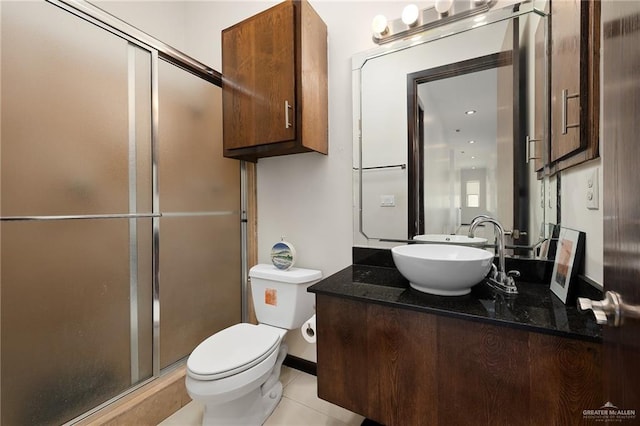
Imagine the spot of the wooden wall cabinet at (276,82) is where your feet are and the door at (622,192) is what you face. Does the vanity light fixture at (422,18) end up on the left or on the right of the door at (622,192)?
left

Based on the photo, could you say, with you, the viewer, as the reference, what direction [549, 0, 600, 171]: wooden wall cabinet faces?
facing to the left of the viewer

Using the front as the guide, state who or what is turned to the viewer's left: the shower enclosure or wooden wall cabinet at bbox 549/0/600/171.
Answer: the wooden wall cabinet

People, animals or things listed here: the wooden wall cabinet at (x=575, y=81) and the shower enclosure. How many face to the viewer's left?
1

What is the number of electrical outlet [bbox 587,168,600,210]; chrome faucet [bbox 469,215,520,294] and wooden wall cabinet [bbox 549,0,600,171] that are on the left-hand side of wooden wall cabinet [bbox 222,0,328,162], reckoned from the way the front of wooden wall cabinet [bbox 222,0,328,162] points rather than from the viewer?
3

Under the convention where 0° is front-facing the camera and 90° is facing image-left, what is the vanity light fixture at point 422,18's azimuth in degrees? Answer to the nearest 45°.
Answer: approximately 45°

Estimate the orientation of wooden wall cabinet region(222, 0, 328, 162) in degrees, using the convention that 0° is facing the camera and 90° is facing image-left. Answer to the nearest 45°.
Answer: approximately 45°

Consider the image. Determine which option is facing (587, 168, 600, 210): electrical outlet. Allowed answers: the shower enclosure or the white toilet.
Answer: the shower enclosure

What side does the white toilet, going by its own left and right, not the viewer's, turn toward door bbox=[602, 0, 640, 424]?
left
